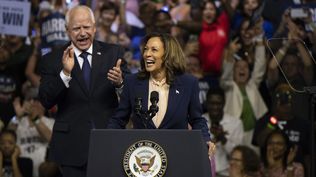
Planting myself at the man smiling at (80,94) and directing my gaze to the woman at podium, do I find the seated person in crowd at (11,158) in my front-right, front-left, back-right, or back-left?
back-left

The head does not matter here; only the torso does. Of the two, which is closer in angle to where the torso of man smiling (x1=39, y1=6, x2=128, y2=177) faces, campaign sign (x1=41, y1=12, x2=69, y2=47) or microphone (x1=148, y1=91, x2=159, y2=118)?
the microphone

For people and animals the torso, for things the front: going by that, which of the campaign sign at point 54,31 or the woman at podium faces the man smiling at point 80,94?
the campaign sign

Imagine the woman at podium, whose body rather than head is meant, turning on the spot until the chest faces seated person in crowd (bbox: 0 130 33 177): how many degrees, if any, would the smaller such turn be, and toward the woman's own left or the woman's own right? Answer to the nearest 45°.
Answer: approximately 135° to the woman's own right

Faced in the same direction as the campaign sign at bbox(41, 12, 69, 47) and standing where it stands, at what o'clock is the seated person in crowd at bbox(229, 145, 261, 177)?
The seated person in crowd is roughly at 10 o'clock from the campaign sign.

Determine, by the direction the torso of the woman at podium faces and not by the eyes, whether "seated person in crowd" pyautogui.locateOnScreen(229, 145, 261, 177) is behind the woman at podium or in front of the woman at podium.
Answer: behind

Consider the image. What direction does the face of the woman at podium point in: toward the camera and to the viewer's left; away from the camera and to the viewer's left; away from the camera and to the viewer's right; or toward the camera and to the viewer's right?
toward the camera and to the viewer's left
